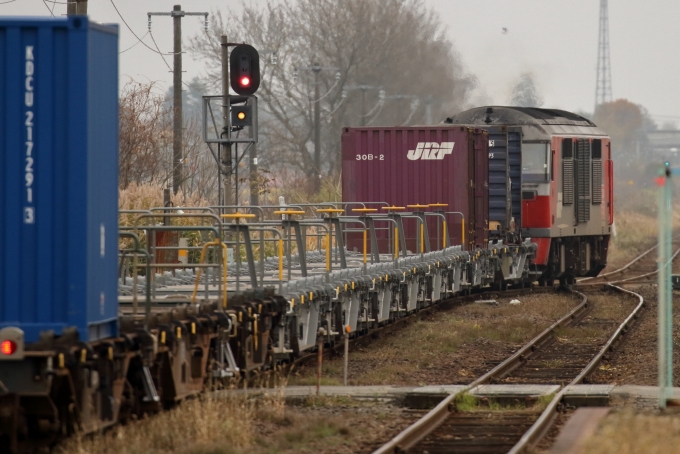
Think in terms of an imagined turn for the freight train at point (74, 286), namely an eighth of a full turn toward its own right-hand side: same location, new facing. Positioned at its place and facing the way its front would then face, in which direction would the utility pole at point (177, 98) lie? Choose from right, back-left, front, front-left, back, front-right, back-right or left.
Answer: left

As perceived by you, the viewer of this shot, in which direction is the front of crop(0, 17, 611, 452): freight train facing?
facing away from the viewer and to the right of the viewer

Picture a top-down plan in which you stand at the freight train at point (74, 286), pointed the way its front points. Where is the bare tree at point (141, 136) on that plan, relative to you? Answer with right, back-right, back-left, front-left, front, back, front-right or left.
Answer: front-left
